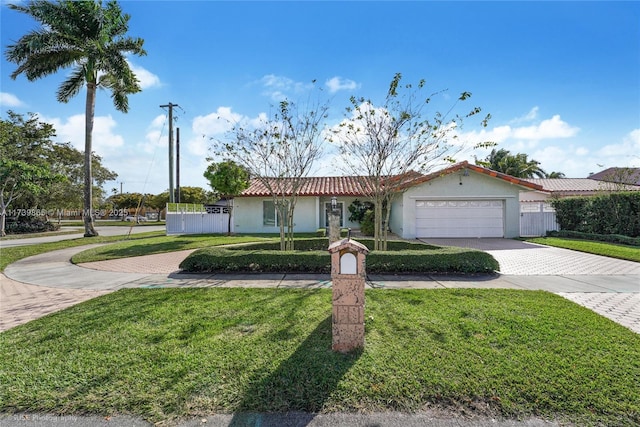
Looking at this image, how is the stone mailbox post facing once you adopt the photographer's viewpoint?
facing the viewer

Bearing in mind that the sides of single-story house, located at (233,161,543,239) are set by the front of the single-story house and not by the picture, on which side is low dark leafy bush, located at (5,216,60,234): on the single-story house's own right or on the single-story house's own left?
on the single-story house's own right

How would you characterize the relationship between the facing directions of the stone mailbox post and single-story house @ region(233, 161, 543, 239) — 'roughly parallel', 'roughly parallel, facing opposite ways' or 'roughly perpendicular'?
roughly parallel

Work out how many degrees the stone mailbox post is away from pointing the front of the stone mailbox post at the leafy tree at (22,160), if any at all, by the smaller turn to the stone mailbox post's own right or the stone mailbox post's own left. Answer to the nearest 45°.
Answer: approximately 135° to the stone mailbox post's own right

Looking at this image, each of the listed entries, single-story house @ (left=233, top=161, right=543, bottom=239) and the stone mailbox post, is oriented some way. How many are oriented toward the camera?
2

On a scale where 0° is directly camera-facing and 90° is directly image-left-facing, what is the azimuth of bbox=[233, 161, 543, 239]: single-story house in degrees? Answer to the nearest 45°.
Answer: approximately 0°

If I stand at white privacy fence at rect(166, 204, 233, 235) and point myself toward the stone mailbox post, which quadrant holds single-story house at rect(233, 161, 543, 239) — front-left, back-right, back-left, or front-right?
front-left

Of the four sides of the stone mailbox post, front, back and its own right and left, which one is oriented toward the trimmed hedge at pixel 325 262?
back

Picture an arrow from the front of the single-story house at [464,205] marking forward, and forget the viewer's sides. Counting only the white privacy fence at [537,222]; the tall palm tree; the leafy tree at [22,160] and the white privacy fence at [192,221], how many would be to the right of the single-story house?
3

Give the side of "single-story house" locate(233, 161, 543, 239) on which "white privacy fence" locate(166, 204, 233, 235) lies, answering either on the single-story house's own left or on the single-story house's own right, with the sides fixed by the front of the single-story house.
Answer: on the single-story house's own right

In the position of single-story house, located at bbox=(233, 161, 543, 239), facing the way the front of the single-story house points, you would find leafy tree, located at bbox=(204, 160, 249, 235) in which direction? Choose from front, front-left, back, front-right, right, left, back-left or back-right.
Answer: right
